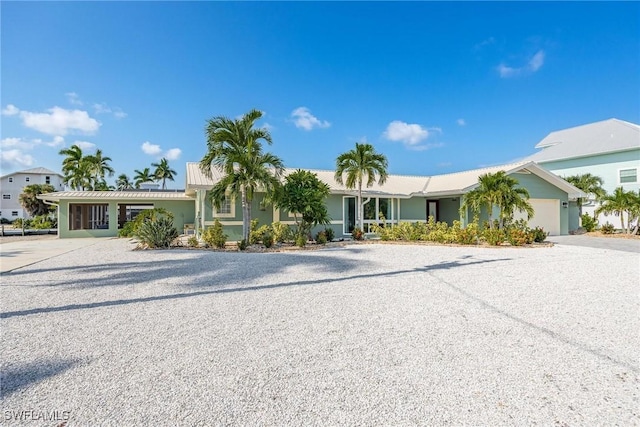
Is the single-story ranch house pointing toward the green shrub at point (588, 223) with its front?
no

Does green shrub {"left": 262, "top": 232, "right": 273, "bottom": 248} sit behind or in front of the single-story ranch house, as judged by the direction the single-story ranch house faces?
in front

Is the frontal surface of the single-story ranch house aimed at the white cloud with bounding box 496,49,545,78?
no

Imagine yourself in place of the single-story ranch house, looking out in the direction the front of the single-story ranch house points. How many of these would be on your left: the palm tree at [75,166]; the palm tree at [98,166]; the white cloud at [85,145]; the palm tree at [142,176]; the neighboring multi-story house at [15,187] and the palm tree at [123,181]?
0

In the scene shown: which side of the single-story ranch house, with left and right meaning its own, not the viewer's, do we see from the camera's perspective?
front

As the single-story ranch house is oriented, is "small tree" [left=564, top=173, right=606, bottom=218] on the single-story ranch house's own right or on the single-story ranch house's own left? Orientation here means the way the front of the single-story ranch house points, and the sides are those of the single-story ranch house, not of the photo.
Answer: on the single-story ranch house's own left

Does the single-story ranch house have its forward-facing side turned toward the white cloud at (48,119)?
no

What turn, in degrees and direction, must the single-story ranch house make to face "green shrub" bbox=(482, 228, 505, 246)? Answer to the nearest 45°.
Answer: approximately 45° to its left

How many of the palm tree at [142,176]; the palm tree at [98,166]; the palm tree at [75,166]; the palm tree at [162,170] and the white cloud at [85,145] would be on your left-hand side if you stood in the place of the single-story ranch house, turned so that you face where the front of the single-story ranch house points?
0

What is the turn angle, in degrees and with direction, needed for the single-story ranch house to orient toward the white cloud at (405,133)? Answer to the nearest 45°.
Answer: approximately 135° to its left

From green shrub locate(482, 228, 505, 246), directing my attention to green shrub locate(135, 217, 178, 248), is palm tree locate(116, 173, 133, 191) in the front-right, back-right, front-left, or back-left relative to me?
front-right

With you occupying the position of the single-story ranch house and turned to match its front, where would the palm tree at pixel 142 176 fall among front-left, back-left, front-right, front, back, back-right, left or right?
back-right

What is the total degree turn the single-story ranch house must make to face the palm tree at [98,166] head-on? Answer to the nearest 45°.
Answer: approximately 135° to its right

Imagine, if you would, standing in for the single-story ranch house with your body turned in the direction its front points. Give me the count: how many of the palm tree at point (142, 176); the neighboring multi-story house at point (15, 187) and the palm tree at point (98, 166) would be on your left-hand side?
0

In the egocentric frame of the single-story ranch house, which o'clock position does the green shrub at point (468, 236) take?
The green shrub is roughly at 11 o'clock from the single-story ranch house.

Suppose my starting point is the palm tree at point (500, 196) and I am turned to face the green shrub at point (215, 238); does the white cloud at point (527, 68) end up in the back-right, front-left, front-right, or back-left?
back-right

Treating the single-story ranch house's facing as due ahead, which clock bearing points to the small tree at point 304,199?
The small tree is roughly at 1 o'clock from the single-story ranch house.

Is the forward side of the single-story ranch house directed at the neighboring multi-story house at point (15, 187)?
no
